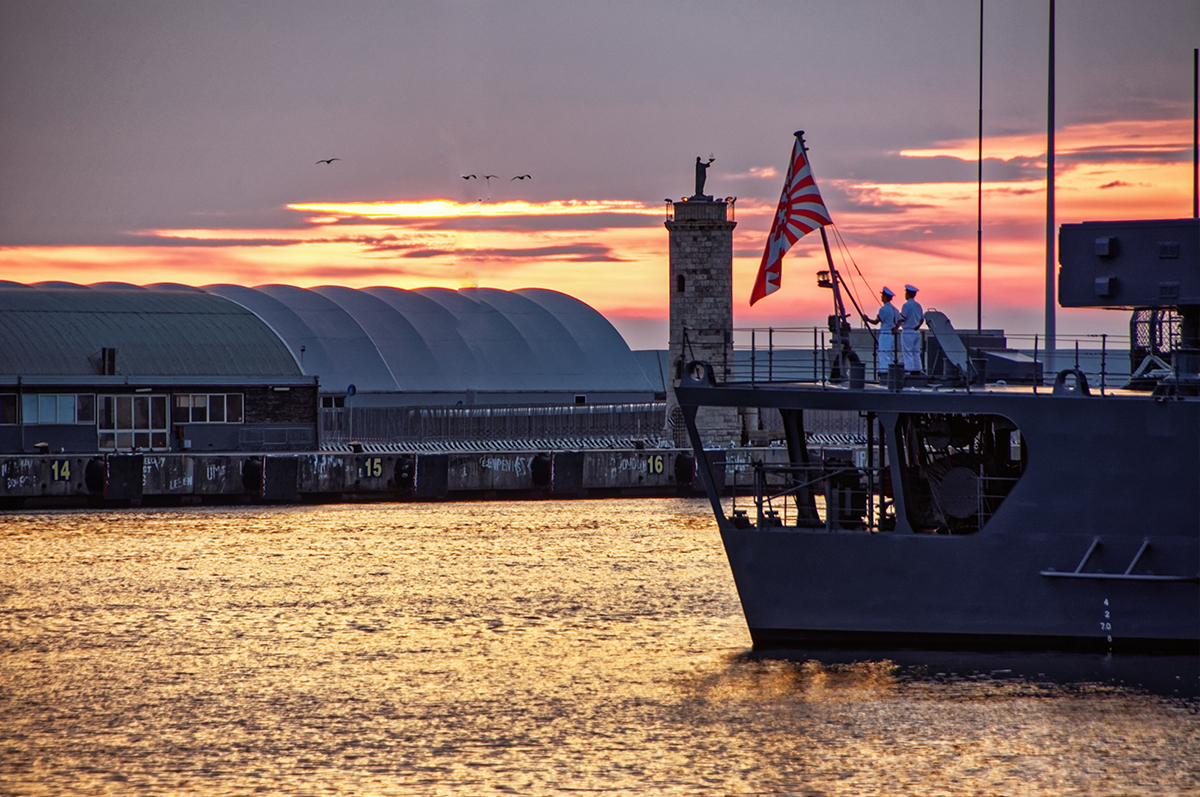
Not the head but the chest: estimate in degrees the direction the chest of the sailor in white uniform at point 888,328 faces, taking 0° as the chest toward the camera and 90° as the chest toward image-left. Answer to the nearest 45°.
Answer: approximately 90°

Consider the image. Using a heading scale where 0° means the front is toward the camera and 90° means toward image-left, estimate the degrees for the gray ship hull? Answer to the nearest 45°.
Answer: approximately 270°

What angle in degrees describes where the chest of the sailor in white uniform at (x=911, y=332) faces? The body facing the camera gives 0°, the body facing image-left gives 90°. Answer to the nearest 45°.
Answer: approximately 135°

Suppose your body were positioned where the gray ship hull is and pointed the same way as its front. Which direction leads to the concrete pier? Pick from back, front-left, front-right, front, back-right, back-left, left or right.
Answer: back-left

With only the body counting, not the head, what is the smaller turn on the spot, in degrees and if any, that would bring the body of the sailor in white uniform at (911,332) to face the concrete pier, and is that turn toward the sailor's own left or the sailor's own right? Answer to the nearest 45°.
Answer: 0° — they already face it

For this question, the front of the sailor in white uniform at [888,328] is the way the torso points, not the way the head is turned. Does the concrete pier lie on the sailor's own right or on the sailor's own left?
on the sailor's own right
